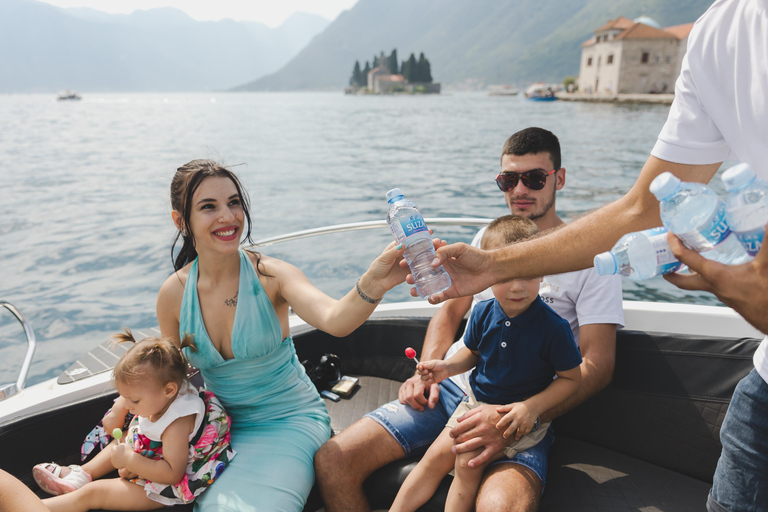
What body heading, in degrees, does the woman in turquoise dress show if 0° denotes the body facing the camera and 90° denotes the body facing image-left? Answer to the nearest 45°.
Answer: approximately 0°

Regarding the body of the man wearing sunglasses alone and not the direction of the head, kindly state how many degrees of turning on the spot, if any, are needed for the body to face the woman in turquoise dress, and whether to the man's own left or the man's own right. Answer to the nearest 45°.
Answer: approximately 45° to the man's own right

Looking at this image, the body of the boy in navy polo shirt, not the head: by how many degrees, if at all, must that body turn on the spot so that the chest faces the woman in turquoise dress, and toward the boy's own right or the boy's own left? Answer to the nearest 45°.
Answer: approximately 45° to the boy's own right

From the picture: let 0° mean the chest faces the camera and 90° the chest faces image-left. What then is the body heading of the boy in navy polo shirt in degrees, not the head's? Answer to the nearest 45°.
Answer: approximately 45°
